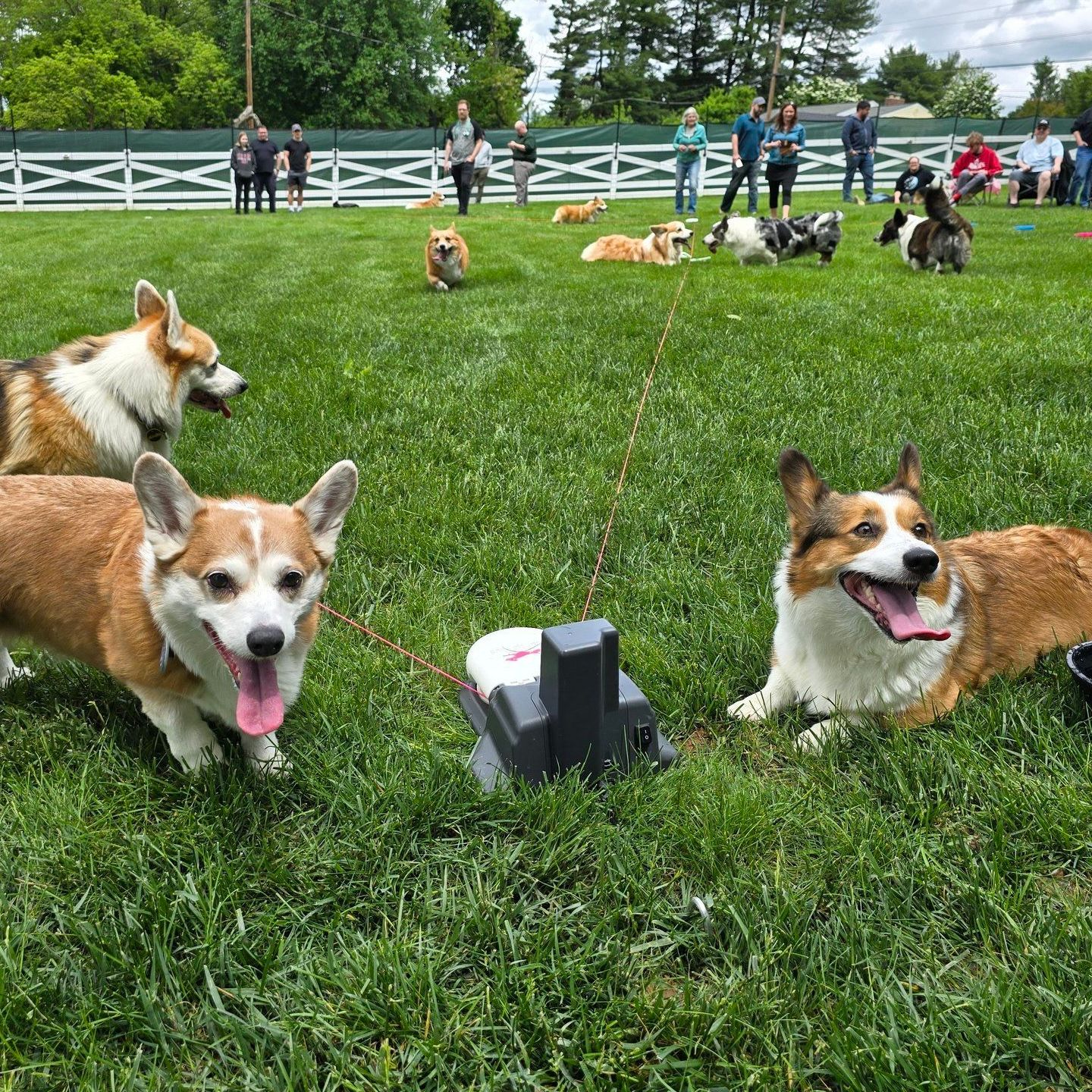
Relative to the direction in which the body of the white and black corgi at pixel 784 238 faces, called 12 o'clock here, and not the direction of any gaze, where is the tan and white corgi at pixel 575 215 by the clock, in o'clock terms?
The tan and white corgi is roughly at 2 o'clock from the white and black corgi.

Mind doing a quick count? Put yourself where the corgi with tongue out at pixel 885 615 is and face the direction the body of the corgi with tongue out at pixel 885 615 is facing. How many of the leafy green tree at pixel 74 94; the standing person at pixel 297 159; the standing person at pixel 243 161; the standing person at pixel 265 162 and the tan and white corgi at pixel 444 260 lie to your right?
5

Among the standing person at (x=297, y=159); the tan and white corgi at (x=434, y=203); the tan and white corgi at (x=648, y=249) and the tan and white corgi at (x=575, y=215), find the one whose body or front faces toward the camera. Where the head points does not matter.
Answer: the standing person

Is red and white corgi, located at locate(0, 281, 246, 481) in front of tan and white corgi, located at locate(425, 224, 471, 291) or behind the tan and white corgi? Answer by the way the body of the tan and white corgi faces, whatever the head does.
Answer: in front

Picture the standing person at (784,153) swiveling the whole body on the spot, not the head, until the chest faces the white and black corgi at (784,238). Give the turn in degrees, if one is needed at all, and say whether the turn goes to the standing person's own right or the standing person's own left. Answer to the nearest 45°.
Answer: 0° — they already face it

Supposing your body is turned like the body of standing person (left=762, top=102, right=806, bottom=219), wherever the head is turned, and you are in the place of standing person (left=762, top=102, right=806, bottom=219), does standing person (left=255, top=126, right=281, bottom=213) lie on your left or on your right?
on your right

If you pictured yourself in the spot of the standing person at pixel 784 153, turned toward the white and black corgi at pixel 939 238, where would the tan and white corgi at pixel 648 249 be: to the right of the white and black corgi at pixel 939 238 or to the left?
right

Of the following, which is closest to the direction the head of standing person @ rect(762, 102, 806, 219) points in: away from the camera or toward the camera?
toward the camera

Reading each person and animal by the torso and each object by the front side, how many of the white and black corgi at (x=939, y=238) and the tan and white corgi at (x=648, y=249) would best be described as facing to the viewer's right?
1

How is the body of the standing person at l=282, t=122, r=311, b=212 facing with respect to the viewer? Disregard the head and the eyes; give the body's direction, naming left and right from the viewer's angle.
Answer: facing the viewer

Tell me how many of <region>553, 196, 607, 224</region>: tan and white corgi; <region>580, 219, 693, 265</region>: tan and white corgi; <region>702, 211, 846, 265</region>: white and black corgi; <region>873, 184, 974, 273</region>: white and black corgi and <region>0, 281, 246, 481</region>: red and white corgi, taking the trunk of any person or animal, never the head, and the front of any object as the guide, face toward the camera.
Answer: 0

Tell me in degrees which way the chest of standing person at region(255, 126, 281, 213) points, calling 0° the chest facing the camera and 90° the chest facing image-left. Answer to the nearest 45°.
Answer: approximately 0°

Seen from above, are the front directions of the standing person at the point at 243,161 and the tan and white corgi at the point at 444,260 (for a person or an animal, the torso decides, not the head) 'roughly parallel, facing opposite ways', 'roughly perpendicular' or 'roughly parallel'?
roughly parallel

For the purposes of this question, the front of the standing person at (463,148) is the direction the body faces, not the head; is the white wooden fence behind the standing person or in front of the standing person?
behind

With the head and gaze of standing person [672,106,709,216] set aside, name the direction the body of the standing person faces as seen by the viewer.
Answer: toward the camera

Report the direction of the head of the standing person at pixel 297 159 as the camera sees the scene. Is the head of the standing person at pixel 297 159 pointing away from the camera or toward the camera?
toward the camera

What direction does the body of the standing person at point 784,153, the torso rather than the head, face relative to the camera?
toward the camera

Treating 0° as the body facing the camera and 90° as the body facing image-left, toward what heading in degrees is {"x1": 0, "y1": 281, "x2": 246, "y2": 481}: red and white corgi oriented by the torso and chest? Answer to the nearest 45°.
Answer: approximately 270°
